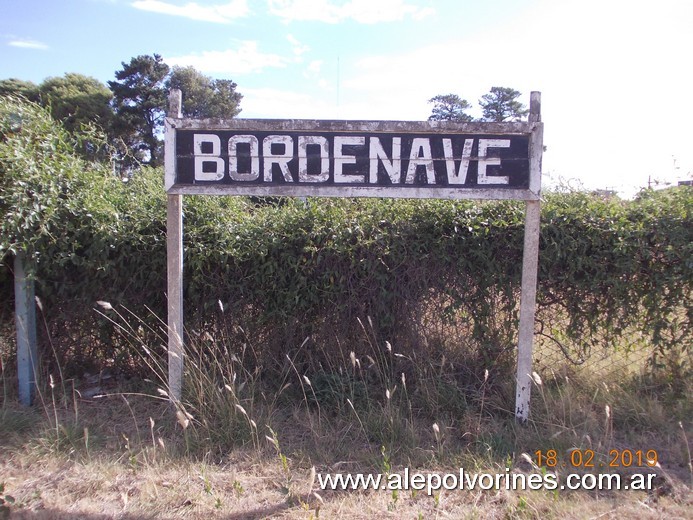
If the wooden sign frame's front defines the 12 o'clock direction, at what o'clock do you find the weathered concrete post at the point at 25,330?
The weathered concrete post is roughly at 3 o'clock from the wooden sign frame.

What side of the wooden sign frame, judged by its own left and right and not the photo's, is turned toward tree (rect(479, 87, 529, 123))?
back

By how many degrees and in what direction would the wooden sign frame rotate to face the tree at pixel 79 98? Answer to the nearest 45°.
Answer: approximately 135° to its right

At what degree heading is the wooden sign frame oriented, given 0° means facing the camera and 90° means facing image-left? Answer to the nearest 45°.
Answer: approximately 0°

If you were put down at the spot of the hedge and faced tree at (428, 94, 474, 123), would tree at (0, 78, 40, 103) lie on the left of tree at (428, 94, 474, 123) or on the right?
left

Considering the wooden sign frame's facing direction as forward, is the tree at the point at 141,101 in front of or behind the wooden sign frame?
behind

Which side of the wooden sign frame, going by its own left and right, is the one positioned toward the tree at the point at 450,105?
back
